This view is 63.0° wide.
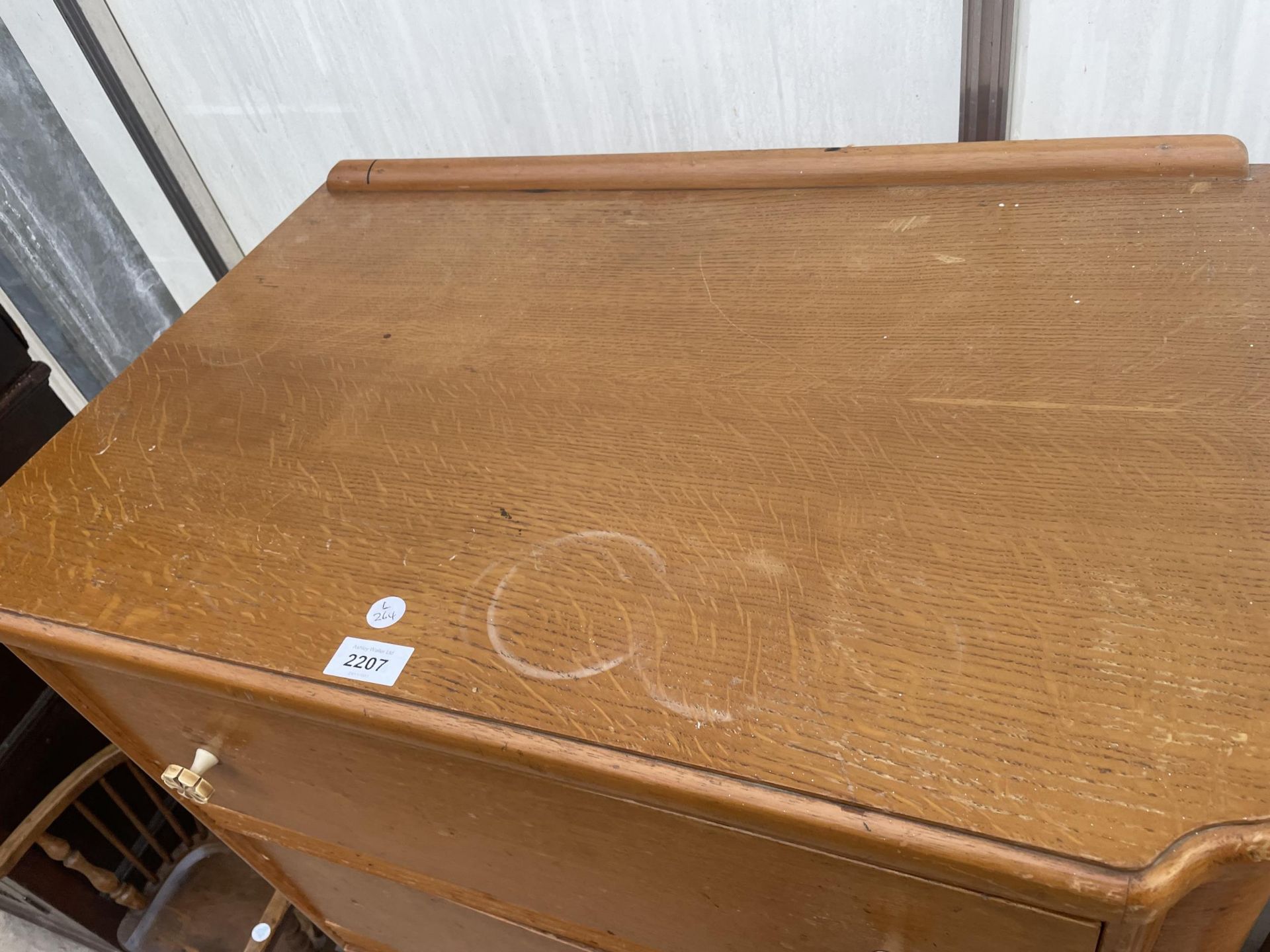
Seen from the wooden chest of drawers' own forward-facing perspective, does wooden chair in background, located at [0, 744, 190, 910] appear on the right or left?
on its right

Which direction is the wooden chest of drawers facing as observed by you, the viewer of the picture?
facing the viewer and to the left of the viewer

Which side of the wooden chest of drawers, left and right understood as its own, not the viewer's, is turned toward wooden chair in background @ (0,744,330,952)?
right
